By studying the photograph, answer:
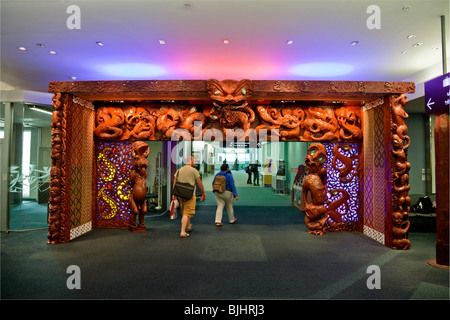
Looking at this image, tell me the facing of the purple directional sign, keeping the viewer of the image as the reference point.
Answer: facing the viewer and to the left of the viewer

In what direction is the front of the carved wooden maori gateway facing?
toward the camera

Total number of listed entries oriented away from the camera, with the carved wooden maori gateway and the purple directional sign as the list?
0
